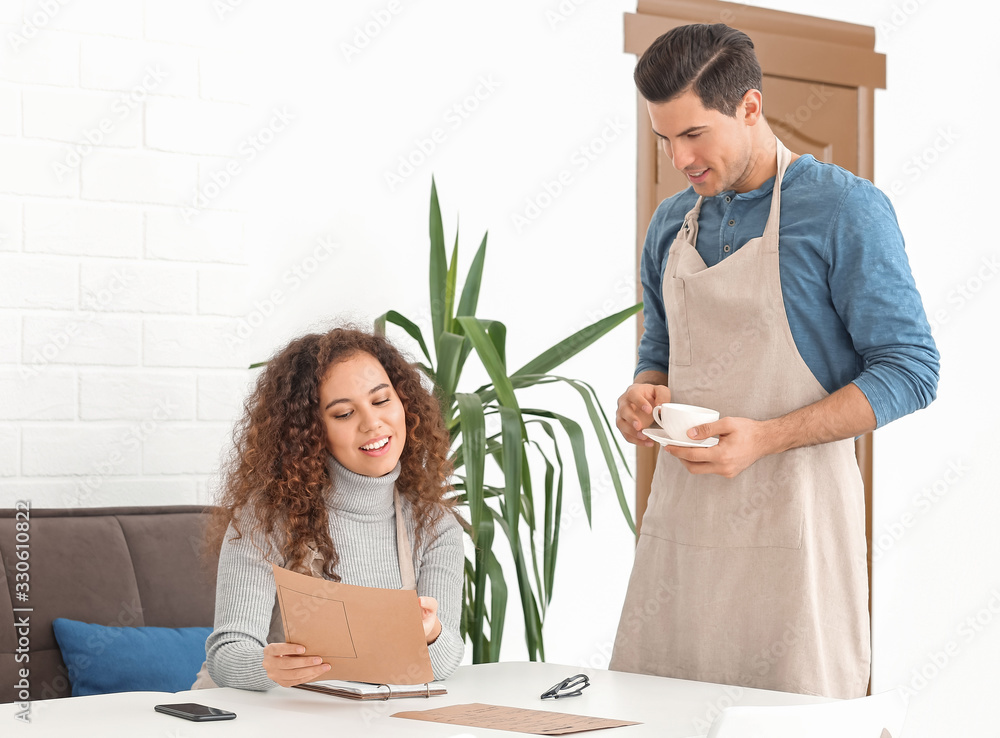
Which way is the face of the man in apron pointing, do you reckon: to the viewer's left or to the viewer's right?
to the viewer's left

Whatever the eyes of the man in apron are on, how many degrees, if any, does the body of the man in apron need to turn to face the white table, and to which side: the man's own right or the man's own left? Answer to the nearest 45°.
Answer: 0° — they already face it

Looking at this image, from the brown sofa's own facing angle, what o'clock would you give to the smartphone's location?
The smartphone is roughly at 12 o'clock from the brown sofa.

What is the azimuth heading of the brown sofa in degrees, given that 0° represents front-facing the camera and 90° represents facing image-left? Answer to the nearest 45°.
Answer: approximately 0°

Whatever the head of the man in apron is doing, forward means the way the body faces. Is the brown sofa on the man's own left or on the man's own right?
on the man's own right

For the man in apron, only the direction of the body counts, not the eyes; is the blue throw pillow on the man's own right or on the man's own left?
on the man's own right

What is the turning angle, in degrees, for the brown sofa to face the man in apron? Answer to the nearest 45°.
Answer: approximately 45° to its left

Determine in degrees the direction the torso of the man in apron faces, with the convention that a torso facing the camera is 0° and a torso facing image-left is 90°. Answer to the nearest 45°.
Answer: approximately 45°

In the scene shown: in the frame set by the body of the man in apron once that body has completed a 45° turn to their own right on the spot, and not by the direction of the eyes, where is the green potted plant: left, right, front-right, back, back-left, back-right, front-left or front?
front-right

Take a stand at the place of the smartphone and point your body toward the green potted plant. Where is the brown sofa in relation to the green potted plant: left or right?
left
